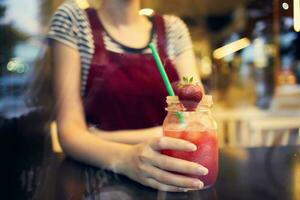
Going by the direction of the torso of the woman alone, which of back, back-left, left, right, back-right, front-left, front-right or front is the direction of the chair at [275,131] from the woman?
left

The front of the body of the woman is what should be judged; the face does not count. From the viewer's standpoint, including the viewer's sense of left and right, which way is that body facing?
facing the viewer and to the right of the viewer
